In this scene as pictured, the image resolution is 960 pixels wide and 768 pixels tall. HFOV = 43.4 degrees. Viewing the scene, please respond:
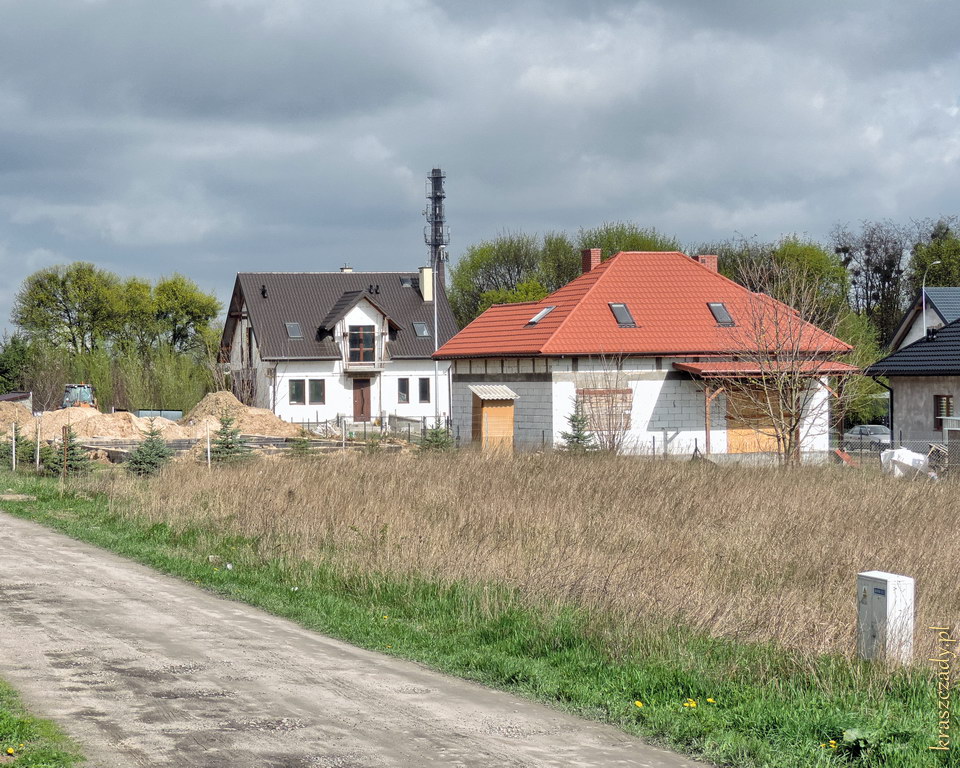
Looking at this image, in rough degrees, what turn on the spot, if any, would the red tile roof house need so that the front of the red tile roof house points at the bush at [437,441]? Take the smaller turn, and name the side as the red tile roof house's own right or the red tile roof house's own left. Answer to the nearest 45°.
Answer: approximately 45° to the red tile roof house's own right

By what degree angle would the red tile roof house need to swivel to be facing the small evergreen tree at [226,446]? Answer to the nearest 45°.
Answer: approximately 45° to its right

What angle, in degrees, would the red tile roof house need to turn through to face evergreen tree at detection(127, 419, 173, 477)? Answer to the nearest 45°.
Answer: approximately 45° to its right

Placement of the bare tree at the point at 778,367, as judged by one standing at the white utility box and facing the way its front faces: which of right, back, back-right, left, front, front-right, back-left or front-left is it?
back-right

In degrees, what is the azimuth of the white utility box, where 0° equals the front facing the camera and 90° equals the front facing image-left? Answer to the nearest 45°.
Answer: approximately 45°

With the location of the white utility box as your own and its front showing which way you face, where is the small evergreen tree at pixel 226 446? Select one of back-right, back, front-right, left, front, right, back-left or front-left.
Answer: right

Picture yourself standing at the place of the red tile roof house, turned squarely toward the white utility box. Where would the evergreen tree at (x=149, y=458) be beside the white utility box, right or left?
right

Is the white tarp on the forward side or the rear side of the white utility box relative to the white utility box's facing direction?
on the rear side

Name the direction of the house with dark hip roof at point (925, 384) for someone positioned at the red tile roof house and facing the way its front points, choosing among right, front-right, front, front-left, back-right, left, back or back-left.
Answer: left

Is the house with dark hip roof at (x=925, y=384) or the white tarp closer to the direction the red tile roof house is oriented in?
the white tarp
